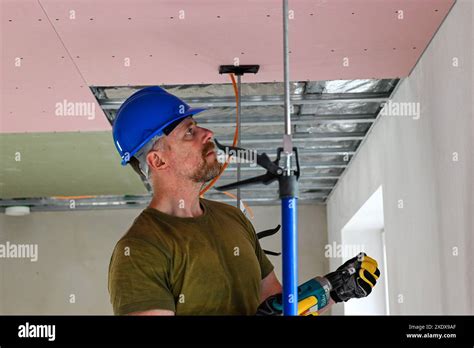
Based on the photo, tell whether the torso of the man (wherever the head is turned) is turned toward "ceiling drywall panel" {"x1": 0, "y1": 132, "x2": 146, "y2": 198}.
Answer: no

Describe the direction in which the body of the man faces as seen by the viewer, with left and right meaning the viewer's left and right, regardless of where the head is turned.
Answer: facing the viewer and to the right of the viewer

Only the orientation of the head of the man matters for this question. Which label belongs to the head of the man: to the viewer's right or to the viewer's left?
to the viewer's right
